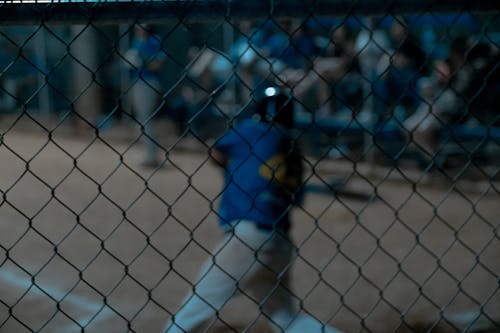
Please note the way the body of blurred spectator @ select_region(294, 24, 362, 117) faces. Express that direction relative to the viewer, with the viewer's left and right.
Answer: facing the viewer and to the left of the viewer

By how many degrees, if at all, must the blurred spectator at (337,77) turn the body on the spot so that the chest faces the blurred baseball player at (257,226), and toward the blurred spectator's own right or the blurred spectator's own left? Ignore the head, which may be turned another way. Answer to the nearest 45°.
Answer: approximately 45° to the blurred spectator's own left

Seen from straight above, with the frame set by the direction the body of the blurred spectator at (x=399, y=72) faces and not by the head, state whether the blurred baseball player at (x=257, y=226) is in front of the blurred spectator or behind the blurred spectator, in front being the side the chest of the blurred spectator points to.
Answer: in front

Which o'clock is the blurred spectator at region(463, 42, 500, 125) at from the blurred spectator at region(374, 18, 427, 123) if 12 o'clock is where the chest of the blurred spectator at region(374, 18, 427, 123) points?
the blurred spectator at region(463, 42, 500, 125) is roughly at 9 o'clock from the blurred spectator at region(374, 18, 427, 123).

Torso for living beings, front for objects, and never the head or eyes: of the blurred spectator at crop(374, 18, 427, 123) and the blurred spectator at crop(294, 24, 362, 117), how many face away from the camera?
0

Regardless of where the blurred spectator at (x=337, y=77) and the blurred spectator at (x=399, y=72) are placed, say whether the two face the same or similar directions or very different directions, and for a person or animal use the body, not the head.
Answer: same or similar directions

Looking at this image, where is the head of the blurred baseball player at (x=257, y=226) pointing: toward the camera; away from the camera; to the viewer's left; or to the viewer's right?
away from the camera

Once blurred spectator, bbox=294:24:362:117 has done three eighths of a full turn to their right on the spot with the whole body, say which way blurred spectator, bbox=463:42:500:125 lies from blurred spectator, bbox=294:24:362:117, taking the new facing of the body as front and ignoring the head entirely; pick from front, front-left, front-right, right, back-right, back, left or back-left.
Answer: back-right
